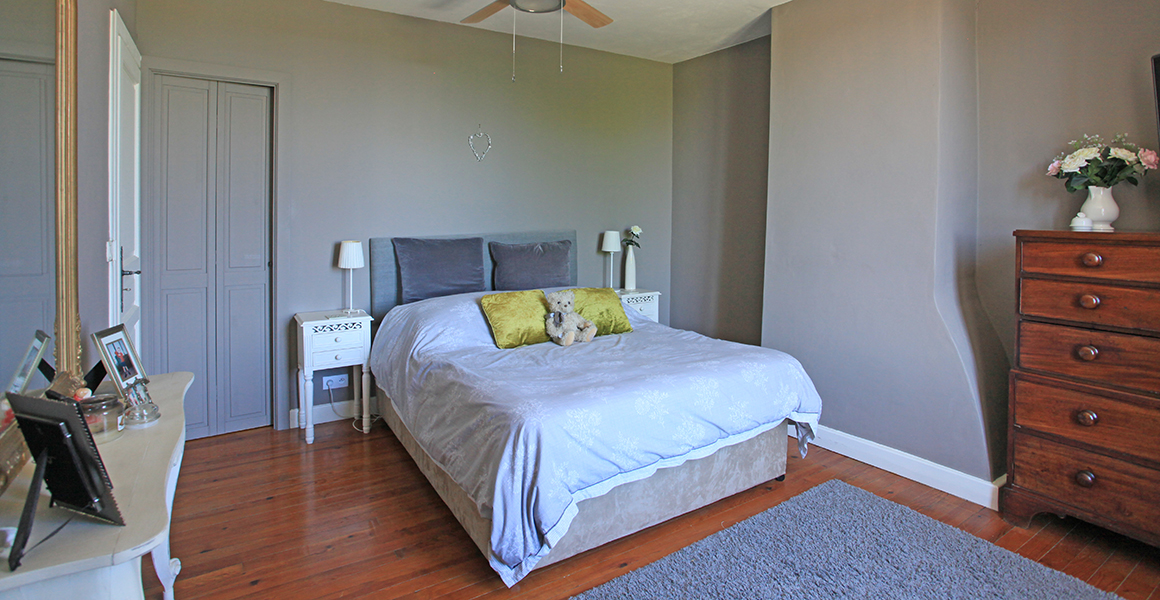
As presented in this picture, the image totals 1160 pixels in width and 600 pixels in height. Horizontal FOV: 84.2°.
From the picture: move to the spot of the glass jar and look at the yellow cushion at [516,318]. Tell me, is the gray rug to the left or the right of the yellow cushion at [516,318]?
right

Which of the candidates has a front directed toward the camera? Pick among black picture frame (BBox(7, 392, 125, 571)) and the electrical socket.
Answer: the electrical socket

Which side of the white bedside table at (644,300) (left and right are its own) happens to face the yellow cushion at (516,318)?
right

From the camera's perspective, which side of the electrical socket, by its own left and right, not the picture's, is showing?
front

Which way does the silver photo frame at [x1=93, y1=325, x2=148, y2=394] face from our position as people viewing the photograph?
facing the viewer and to the right of the viewer

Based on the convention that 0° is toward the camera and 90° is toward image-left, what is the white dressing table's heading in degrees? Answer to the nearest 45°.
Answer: approximately 270°

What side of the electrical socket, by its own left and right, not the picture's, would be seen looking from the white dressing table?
front

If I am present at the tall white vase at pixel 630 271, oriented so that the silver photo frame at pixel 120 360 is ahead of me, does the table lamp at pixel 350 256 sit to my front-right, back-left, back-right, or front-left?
front-right

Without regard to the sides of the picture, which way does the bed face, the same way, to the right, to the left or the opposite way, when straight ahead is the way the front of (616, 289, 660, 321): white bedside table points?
the same way

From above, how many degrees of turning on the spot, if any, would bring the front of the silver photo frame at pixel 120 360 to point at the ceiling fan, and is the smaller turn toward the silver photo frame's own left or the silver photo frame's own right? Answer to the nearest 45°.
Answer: approximately 45° to the silver photo frame's own left

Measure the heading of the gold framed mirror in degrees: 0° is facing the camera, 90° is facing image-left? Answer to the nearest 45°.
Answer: approximately 270°

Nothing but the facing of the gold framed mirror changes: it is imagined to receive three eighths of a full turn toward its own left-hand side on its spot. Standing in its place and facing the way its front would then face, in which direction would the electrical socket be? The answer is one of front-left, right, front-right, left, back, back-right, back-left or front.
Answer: right
